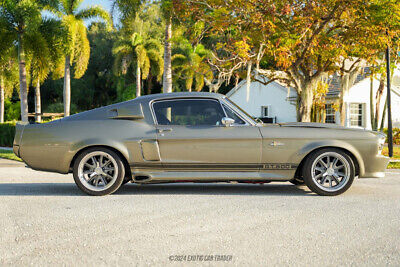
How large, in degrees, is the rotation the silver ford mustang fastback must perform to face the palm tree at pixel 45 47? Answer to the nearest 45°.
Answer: approximately 135° to its left

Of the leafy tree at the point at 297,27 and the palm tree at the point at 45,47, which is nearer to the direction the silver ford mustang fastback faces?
the leafy tree

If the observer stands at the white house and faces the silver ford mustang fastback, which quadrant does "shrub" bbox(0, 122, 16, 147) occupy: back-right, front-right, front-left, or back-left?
front-right

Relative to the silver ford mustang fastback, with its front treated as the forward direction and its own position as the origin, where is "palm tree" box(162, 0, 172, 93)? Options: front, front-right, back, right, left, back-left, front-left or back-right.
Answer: left

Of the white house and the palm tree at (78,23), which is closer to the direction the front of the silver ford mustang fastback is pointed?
the white house

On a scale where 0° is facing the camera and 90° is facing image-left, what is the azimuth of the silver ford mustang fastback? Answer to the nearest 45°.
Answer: approximately 270°

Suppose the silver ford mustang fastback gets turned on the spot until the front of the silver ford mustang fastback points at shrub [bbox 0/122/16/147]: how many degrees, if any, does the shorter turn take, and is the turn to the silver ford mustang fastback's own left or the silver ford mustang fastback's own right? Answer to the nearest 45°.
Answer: approximately 135° to the silver ford mustang fastback's own left

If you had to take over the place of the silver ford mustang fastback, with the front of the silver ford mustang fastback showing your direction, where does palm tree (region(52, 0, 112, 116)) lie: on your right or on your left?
on your left

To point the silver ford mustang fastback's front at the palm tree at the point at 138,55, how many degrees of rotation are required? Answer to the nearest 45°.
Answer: approximately 90° to its left

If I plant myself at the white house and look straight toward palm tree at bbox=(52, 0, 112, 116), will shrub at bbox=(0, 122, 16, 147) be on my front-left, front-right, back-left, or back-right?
front-left
